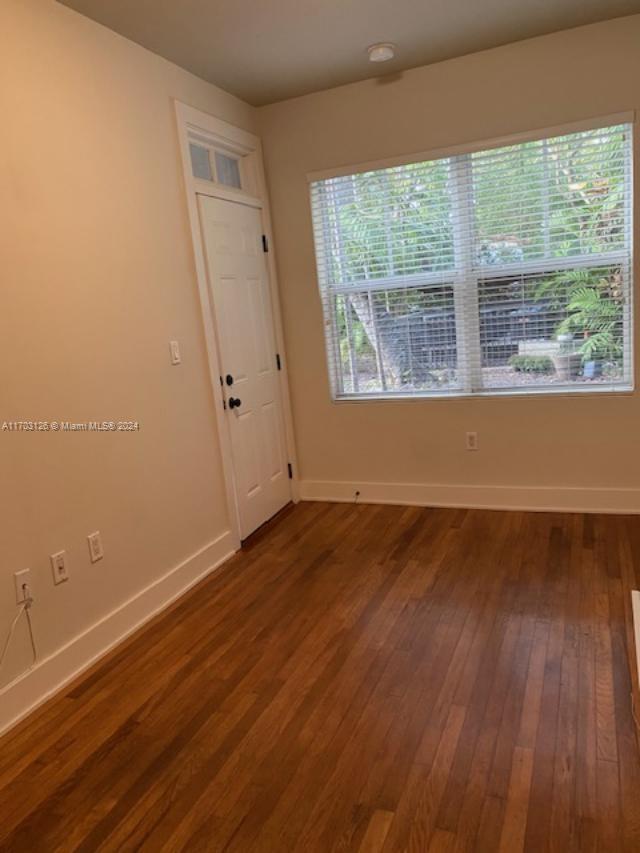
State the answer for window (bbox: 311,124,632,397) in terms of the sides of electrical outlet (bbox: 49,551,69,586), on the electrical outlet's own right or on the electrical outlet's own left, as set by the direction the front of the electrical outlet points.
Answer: on the electrical outlet's own left

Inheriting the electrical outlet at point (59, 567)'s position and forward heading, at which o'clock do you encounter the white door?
The white door is roughly at 9 o'clock from the electrical outlet.
